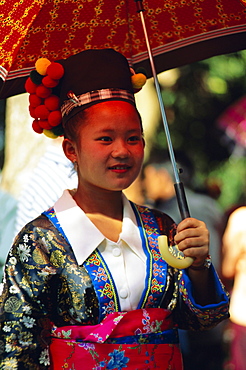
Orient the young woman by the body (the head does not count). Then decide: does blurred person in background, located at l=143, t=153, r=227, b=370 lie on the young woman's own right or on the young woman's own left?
on the young woman's own left

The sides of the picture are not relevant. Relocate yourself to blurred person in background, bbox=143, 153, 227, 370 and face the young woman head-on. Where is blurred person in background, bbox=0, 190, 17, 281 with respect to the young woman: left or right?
right

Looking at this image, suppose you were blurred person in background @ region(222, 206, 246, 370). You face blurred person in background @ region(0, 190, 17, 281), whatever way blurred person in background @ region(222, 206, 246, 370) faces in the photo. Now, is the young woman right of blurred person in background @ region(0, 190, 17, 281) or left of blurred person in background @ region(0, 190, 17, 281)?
left

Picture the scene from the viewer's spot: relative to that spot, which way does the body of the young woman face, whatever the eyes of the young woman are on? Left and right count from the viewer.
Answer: facing the viewer and to the right of the viewer

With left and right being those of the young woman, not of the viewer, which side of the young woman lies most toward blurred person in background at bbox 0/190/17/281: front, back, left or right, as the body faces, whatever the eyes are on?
back

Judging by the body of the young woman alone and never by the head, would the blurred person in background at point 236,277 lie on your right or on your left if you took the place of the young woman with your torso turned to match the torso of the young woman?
on your left
